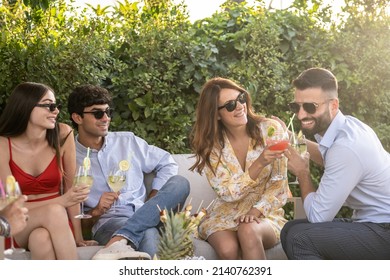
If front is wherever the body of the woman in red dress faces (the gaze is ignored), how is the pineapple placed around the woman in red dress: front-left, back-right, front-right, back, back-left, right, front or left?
front-left

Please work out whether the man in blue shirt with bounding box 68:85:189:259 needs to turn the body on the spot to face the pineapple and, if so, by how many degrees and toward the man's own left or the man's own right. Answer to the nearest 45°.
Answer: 0° — they already face it

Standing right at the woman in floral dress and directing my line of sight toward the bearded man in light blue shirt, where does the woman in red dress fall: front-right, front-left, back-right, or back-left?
back-right

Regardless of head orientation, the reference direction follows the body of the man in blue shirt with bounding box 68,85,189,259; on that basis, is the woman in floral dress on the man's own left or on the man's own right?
on the man's own left

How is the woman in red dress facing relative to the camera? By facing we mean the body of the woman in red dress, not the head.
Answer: toward the camera

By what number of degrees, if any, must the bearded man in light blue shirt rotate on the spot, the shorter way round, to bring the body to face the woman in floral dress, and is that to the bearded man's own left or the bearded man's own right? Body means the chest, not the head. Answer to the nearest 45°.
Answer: approximately 45° to the bearded man's own right

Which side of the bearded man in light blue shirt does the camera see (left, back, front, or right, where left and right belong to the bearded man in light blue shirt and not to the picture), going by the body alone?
left

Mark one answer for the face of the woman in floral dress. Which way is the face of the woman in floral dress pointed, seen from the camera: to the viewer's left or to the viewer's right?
to the viewer's right

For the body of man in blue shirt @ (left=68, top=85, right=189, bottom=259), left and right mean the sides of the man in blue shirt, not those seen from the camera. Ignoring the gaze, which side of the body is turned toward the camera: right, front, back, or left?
front

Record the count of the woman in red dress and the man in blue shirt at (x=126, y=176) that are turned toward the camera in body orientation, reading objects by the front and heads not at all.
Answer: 2

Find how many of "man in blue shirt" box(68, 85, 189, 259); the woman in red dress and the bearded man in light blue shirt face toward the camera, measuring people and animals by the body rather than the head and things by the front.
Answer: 2
